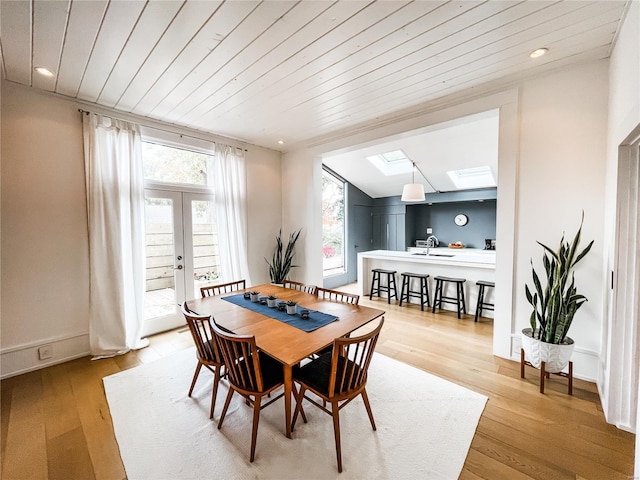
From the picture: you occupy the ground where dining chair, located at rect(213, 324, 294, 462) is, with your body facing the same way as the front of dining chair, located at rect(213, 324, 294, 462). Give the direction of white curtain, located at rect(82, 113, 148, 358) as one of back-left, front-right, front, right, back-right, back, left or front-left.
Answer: left

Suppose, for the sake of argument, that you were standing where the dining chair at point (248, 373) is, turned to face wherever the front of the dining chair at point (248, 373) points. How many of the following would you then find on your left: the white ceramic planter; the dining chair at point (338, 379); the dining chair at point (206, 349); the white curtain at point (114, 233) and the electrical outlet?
3

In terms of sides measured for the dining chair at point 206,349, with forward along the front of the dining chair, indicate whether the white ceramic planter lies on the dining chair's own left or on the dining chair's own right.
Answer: on the dining chair's own right

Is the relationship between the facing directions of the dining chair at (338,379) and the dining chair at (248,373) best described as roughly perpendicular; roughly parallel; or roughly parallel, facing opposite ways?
roughly perpendicular

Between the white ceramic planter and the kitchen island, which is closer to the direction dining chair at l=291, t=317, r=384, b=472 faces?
the kitchen island

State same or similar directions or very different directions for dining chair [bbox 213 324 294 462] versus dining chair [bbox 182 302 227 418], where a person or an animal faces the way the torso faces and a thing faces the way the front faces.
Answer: same or similar directions

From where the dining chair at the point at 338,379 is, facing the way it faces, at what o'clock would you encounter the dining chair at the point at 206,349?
the dining chair at the point at 206,349 is roughly at 11 o'clock from the dining chair at the point at 338,379.

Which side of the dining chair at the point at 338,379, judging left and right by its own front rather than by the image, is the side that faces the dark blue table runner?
front

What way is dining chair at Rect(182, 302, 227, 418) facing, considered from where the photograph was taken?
facing away from the viewer and to the right of the viewer

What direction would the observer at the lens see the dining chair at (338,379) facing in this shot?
facing away from the viewer and to the left of the viewer

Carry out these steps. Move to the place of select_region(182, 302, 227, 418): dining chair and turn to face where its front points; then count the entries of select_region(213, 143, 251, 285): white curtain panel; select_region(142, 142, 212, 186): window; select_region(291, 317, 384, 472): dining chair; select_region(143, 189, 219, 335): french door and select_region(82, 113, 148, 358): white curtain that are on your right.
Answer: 1

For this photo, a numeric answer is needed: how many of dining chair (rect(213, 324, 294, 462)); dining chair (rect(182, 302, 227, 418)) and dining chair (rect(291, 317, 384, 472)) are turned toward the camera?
0

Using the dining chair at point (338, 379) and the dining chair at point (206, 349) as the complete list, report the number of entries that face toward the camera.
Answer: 0

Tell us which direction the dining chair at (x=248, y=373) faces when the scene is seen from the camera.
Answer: facing away from the viewer and to the right of the viewer

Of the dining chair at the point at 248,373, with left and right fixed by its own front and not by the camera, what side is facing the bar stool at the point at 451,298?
front

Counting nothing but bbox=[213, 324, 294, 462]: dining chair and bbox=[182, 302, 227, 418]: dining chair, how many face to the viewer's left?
0

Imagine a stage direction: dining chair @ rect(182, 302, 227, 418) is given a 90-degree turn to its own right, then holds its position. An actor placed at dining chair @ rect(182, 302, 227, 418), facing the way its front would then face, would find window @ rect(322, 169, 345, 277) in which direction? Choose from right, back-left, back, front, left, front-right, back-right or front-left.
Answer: left

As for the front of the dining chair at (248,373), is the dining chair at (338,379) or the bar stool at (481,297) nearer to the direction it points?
the bar stool

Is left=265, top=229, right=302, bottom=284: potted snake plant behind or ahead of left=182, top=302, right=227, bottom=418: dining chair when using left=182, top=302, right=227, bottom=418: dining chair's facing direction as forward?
ahead

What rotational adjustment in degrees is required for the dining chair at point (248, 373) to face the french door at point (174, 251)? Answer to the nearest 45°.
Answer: approximately 90° to its left

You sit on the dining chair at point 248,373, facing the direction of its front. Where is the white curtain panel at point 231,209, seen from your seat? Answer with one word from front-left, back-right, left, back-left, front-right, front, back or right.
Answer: front-left

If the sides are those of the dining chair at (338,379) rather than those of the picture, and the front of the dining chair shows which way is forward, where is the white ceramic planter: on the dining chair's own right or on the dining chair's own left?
on the dining chair's own right

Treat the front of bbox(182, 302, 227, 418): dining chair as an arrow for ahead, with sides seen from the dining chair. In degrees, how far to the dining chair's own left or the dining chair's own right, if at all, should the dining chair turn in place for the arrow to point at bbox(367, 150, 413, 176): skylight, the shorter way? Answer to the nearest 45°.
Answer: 0° — it already faces it

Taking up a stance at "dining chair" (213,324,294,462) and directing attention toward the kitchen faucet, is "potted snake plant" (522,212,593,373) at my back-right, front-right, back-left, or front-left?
front-right

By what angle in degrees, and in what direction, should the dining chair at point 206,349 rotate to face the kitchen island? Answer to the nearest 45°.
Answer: approximately 45° to its right
